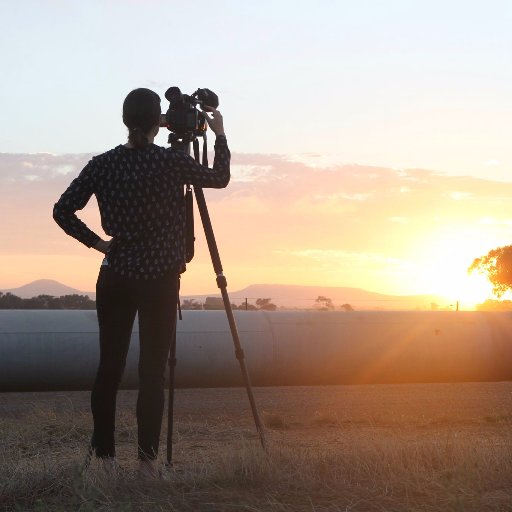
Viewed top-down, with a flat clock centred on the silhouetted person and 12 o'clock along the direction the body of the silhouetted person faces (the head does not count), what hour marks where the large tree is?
The large tree is roughly at 1 o'clock from the silhouetted person.

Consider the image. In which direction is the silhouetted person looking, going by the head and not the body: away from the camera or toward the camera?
away from the camera

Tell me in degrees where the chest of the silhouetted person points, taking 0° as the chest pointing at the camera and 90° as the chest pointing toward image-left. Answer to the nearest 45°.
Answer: approximately 180°

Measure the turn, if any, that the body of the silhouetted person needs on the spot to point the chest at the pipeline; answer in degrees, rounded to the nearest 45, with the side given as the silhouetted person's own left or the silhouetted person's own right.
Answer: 0° — they already face it
